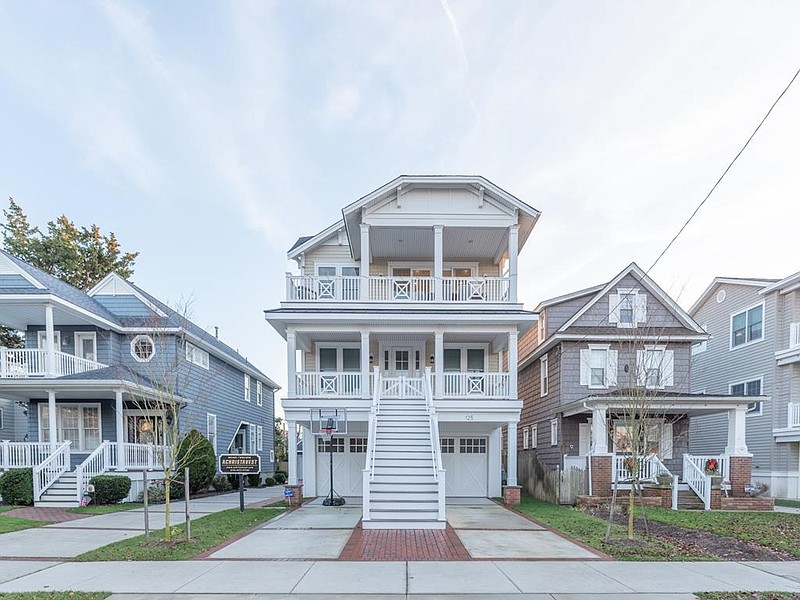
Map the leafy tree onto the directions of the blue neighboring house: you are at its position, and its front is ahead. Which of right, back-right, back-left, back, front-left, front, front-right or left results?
back-right

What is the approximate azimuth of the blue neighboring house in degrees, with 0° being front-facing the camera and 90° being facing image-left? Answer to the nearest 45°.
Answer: approximately 45°

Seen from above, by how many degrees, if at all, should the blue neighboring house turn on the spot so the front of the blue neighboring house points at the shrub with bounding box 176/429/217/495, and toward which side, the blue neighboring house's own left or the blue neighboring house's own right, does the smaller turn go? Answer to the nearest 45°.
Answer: approximately 90° to the blue neighboring house's own left
